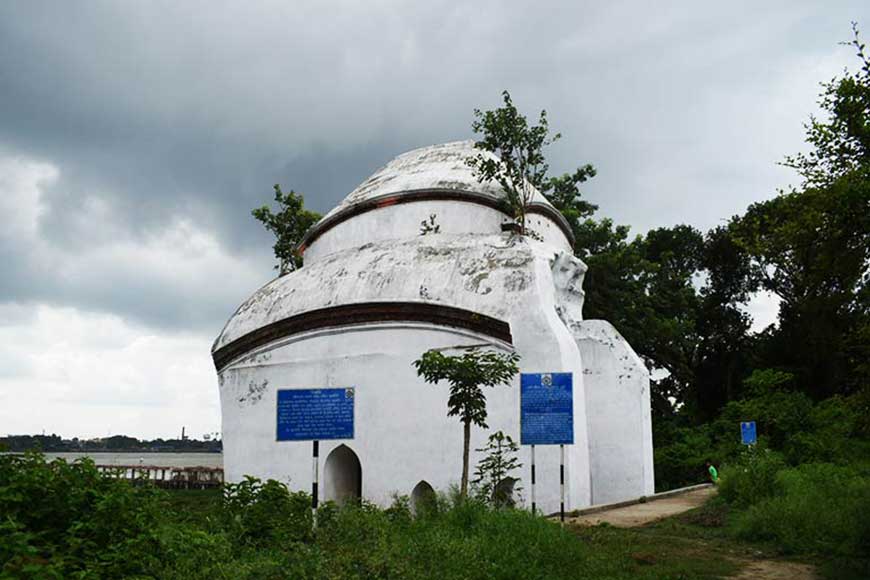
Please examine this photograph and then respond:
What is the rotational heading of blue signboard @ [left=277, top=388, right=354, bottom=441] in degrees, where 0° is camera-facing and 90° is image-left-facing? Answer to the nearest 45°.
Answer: approximately 0°

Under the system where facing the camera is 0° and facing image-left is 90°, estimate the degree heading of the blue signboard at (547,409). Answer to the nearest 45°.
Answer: approximately 0°

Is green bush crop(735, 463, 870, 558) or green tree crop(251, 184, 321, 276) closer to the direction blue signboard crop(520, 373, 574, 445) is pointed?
the green bush

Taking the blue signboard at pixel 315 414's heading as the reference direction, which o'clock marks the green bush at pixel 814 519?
The green bush is roughly at 9 o'clock from the blue signboard.

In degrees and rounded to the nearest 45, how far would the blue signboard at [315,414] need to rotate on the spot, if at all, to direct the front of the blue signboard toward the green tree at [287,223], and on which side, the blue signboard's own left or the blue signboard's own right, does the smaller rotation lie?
approximately 180°

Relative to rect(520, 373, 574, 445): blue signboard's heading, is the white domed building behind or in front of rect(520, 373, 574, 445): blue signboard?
behind

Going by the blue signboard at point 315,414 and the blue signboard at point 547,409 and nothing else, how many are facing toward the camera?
2

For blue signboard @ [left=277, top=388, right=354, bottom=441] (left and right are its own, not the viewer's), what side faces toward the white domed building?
back
